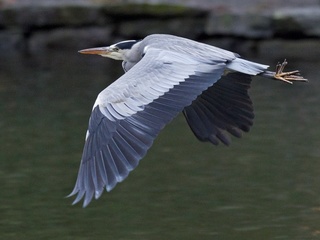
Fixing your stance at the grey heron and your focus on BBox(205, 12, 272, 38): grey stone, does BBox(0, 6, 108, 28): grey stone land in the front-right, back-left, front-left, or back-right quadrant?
front-left

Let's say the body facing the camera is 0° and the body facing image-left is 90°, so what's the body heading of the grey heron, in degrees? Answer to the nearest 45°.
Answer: approximately 90°

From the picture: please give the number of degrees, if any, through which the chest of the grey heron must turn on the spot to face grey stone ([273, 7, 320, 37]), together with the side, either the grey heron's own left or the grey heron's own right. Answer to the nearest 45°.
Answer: approximately 90° to the grey heron's own right

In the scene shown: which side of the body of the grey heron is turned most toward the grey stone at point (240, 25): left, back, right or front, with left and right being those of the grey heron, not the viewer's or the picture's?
right
